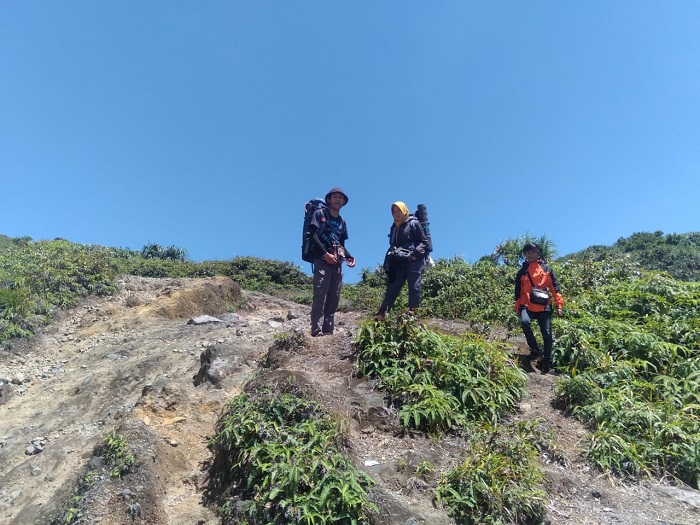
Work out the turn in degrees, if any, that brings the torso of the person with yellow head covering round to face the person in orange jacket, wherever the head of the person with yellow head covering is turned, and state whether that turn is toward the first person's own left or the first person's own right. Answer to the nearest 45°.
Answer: approximately 135° to the first person's own left

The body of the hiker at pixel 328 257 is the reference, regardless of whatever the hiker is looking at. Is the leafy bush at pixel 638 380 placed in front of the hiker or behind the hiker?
in front

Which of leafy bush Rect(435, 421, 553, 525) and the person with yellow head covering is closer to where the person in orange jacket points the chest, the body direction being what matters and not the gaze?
the leafy bush

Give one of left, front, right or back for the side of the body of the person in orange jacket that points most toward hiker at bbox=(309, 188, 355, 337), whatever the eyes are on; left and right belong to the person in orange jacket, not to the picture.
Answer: right

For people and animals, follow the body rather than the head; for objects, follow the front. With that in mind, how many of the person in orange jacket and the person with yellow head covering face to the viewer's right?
0

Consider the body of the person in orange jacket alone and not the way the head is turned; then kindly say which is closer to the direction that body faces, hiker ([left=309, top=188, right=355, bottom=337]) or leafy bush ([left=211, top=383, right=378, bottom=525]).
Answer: the leafy bush

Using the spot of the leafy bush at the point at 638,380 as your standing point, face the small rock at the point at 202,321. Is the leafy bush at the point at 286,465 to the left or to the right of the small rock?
left

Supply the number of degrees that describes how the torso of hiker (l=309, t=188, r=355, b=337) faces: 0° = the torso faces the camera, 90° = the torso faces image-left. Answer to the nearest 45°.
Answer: approximately 315°

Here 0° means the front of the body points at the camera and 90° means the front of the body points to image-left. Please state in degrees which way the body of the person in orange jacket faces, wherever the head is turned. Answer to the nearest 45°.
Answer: approximately 0°

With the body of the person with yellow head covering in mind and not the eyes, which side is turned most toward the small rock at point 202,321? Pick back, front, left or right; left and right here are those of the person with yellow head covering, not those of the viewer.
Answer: right

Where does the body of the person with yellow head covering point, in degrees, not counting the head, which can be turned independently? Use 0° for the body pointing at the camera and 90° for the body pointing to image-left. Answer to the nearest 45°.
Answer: approximately 45°

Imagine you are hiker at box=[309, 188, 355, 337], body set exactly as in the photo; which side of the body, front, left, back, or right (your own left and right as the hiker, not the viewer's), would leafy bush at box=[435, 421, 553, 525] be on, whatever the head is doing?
front

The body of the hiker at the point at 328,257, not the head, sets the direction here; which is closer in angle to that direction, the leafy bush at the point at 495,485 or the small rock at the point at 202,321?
the leafy bush

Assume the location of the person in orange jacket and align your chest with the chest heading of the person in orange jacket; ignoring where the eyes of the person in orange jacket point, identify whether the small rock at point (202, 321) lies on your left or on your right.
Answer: on your right
